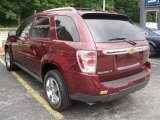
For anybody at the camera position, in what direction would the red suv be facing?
facing away from the viewer and to the left of the viewer
